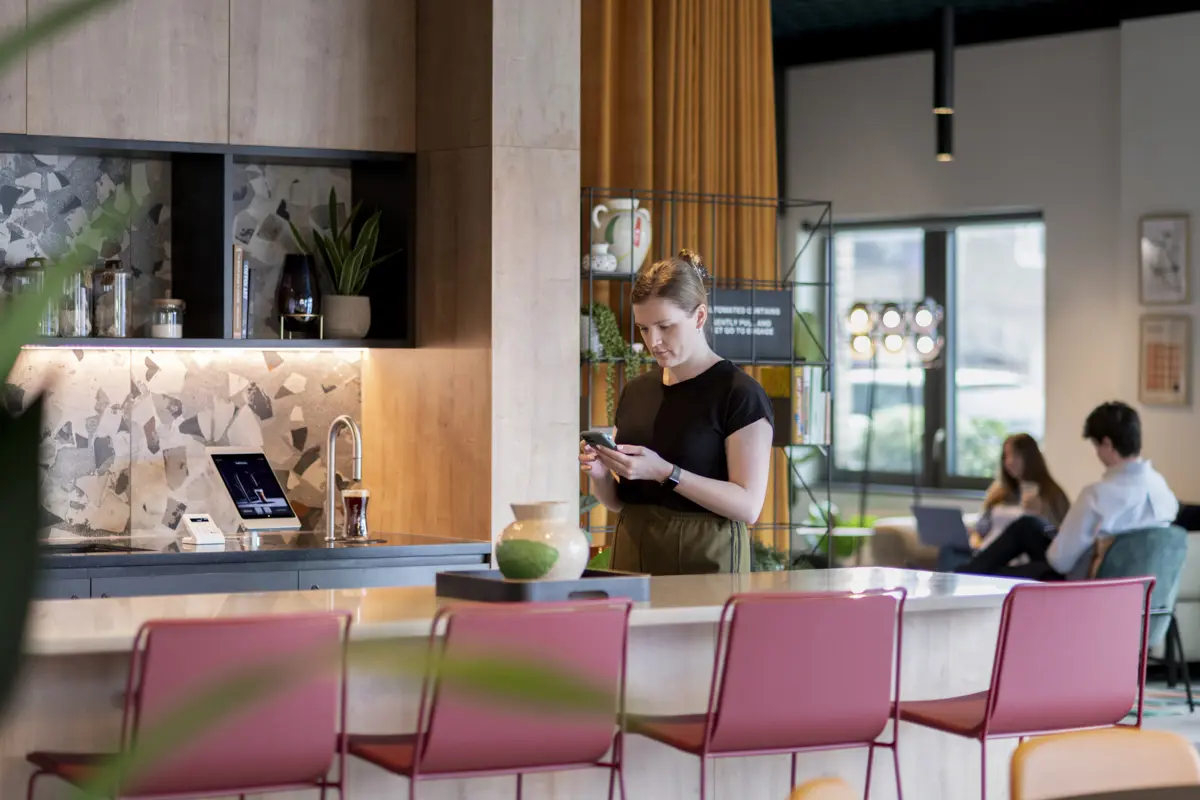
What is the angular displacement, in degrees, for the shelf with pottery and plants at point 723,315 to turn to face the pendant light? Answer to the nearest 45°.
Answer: approximately 135° to its left

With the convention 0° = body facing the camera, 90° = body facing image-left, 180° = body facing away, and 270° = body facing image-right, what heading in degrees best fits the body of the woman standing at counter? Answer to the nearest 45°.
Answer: approximately 45°

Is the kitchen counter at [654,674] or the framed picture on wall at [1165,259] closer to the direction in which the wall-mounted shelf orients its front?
the kitchen counter

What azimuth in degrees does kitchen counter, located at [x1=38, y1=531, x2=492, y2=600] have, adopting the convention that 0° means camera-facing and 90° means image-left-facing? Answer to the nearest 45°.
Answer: approximately 0°

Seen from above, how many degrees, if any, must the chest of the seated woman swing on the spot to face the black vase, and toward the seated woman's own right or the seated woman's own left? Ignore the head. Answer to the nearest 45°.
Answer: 0° — they already face it

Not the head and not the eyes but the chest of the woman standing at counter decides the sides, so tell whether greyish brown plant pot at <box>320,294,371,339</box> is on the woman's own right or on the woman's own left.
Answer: on the woman's own right

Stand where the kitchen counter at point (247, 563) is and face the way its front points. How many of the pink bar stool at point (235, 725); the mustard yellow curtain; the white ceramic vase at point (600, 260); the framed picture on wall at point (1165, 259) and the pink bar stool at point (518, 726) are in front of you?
2
